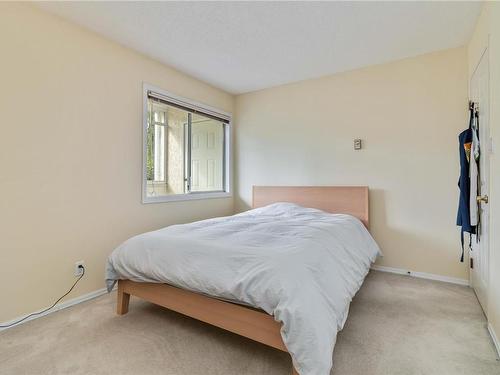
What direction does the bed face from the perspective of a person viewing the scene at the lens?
facing the viewer and to the left of the viewer

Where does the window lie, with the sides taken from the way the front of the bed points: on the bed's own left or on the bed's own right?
on the bed's own right

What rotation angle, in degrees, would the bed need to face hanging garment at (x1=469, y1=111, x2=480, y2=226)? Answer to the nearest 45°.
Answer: approximately 135° to its left

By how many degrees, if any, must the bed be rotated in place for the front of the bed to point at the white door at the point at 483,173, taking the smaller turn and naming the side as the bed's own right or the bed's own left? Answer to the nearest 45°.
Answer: approximately 135° to the bed's own left

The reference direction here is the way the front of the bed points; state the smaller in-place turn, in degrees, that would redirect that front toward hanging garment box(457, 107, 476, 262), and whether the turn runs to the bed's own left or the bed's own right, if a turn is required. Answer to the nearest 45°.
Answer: approximately 135° to the bed's own left

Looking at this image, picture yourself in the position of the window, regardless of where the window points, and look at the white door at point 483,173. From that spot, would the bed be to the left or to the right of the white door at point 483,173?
right

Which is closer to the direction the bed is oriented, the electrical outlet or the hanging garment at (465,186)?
the electrical outlet

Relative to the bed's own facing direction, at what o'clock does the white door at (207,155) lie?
The white door is roughly at 4 o'clock from the bed.
